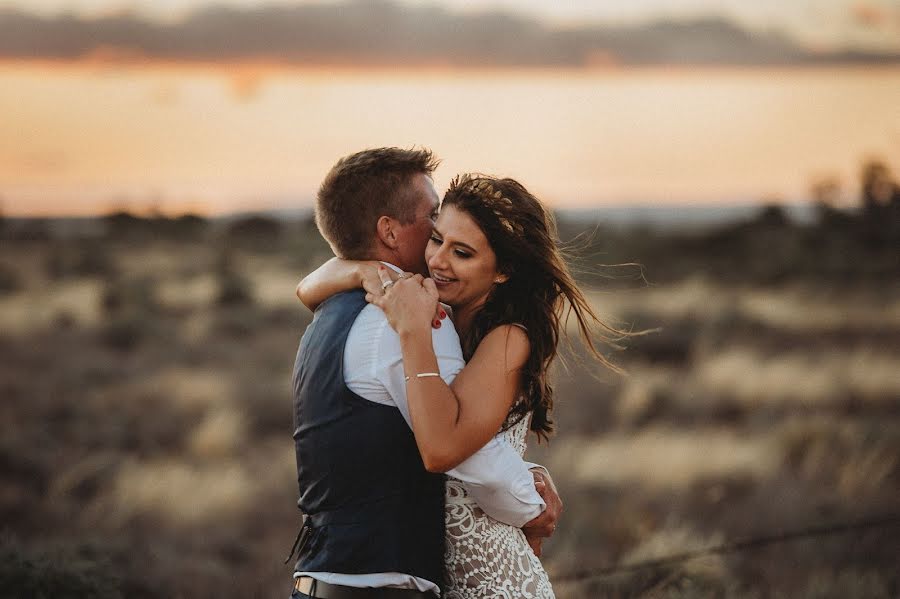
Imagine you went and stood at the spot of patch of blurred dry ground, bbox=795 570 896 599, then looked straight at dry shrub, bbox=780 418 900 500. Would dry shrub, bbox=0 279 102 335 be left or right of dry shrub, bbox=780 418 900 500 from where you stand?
left

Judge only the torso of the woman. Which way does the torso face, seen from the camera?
to the viewer's left

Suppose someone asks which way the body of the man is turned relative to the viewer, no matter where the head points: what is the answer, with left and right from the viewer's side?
facing away from the viewer and to the right of the viewer

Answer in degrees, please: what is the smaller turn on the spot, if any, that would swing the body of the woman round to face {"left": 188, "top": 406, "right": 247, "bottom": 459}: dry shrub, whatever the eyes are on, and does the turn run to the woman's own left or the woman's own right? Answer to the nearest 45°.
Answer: approximately 90° to the woman's own right

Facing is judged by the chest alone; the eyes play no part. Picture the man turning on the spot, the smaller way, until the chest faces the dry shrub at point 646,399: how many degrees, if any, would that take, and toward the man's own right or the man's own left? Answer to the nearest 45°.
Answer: approximately 45° to the man's own left

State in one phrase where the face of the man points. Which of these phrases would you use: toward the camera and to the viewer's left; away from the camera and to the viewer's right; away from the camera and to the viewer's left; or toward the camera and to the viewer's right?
away from the camera and to the viewer's right

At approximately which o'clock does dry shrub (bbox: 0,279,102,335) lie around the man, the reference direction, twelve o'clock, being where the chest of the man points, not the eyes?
The dry shrub is roughly at 10 o'clock from the man.

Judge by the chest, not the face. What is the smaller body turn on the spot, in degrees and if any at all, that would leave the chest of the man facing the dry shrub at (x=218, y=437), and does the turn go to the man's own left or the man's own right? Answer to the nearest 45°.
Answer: approximately 45° to the man's own left

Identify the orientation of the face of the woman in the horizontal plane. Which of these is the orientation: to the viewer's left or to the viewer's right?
to the viewer's left
